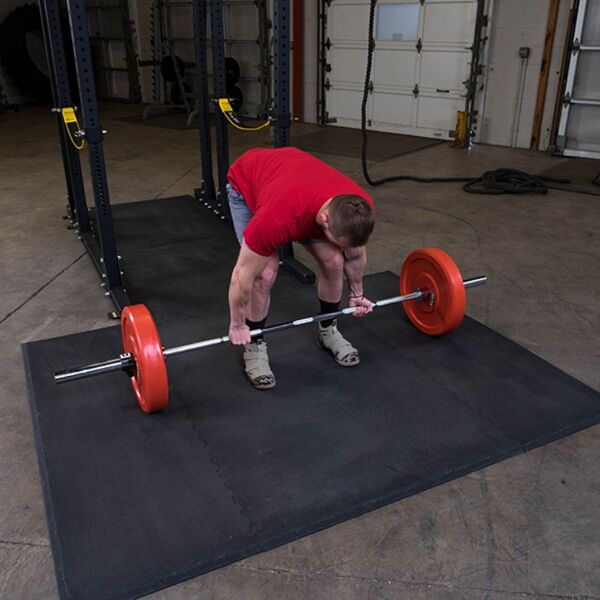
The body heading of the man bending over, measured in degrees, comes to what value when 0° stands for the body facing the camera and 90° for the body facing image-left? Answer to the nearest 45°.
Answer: approximately 315°

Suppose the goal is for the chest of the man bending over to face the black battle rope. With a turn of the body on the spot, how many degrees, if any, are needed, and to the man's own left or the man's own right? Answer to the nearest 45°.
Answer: approximately 90° to the man's own left
